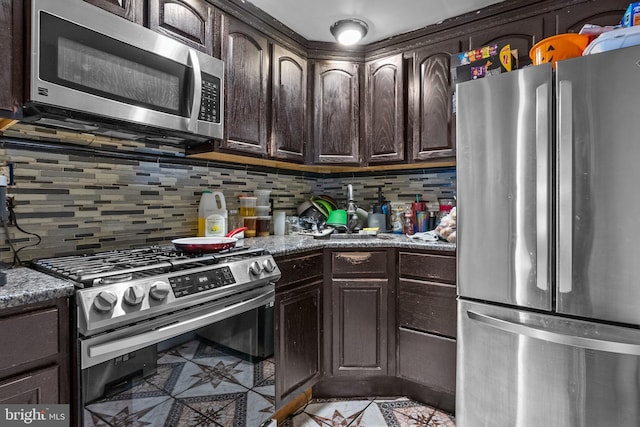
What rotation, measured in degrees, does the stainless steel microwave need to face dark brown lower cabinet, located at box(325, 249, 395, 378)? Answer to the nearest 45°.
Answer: approximately 45° to its left

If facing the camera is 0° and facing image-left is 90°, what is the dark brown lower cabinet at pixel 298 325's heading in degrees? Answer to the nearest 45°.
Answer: approximately 315°

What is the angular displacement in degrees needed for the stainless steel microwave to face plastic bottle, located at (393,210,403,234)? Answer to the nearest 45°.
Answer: approximately 45° to its left

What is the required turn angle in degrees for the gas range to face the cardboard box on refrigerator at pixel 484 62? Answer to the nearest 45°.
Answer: approximately 45° to its left

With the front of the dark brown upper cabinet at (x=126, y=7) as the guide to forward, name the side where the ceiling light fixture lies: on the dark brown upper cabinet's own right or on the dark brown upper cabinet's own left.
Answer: on the dark brown upper cabinet's own left

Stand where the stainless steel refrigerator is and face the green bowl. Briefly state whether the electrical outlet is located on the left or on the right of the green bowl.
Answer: left

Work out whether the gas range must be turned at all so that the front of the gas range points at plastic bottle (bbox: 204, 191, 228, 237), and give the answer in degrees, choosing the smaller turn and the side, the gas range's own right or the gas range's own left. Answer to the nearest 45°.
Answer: approximately 90° to the gas range's own left

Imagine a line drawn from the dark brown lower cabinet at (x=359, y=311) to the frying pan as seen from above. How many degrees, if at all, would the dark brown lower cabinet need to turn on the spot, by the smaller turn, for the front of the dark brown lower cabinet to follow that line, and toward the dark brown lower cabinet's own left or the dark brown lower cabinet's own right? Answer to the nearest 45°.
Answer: approximately 45° to the dark brown lower cabinet's own right
